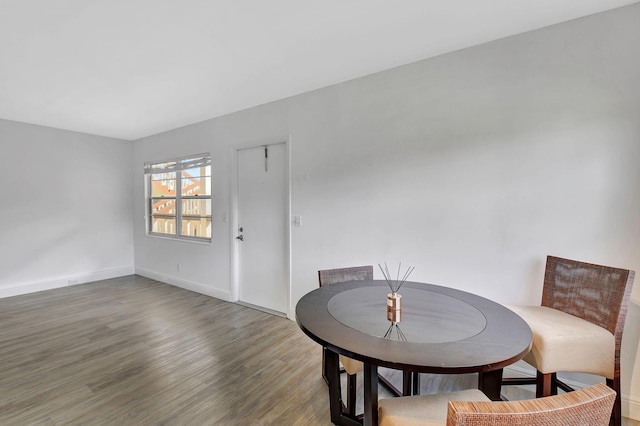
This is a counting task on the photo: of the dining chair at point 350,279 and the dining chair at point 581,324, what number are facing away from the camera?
0

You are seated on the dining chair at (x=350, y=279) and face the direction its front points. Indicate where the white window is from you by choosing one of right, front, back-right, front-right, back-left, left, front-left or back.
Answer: back

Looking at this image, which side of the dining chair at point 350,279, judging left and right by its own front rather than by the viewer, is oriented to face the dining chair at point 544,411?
front

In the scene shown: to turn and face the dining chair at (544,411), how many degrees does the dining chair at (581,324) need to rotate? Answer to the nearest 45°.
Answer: approximately 45° to its left

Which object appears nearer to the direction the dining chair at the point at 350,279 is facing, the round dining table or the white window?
the round dining table

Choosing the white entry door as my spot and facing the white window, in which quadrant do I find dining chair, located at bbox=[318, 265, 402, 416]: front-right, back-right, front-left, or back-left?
back-left

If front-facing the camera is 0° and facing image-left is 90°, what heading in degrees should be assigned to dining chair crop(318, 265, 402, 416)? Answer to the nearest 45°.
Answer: approximately 315°

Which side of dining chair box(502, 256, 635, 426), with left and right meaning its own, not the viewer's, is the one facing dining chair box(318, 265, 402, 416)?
front

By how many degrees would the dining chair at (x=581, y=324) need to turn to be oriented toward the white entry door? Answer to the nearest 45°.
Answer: approximately 45° to its right

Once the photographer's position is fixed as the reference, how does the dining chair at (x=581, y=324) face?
facing the viewer and to the left of the viewer

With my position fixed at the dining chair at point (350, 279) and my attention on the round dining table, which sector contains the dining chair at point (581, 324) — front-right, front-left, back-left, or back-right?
front-left

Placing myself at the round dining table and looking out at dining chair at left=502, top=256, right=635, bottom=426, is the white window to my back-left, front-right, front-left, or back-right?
back-left

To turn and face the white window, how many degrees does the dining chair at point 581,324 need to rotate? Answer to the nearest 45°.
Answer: approximately 45° to its right

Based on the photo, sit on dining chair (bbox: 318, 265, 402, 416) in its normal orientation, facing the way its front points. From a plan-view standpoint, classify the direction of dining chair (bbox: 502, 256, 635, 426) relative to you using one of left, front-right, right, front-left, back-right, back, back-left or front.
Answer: front-left
